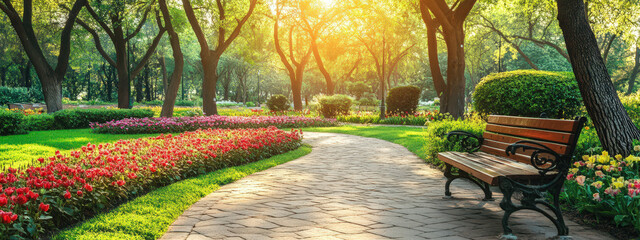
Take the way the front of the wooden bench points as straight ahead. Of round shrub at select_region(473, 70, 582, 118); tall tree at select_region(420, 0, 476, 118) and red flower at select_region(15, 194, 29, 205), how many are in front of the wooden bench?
1

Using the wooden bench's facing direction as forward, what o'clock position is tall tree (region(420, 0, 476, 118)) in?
The tall tree is roughly at 4 o'clock from the wooden bench.

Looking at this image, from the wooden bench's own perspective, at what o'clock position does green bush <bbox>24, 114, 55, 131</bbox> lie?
The green bush is roughly at 2 o'clock from the wooden bench.

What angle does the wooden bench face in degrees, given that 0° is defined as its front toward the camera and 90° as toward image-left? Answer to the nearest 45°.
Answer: approximately 45°

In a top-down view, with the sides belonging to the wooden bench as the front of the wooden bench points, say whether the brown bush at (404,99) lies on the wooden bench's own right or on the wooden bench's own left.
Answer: on the wooden bench's own right

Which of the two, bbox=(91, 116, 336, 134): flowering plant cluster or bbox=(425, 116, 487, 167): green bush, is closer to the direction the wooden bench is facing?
the flowering plant cluster

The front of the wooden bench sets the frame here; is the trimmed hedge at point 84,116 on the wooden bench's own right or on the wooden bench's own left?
on the wooden bench's own right

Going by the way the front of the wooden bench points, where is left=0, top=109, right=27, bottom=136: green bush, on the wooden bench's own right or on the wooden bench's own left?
on the wooden bench's own right

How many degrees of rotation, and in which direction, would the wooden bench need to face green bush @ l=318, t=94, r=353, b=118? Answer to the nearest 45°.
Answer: approximately 90° to its right

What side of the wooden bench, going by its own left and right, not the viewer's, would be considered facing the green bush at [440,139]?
right

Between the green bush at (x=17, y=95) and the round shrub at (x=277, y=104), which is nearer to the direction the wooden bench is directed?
the green bush

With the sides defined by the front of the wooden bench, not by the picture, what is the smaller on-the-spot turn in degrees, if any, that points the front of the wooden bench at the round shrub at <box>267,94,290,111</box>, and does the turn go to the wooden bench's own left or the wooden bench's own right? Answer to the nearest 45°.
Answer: approximately 90° to the wooden bench's own right

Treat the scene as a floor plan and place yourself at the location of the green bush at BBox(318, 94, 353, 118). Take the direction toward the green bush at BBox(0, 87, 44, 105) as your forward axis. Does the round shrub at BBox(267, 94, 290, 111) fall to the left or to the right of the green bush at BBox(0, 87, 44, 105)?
right

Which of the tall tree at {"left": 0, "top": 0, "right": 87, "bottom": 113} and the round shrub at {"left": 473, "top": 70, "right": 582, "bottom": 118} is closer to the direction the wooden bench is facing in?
the tall tree

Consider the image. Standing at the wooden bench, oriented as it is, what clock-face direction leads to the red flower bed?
The red flower bed is roughly at 1 o'clock from the wooden bench.
